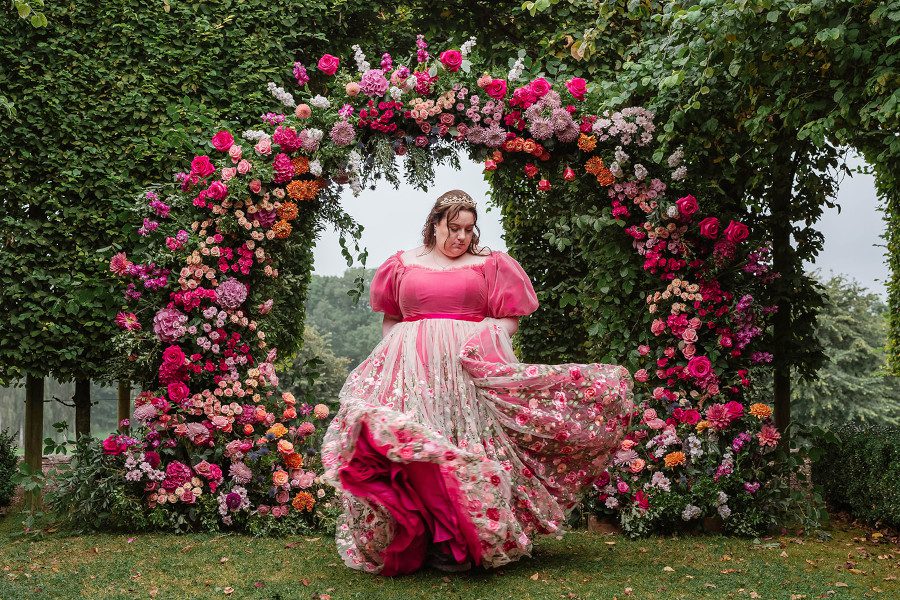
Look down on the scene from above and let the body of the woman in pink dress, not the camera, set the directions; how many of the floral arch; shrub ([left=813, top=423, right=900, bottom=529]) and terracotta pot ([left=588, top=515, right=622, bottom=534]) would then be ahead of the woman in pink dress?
0

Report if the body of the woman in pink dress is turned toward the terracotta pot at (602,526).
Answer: no

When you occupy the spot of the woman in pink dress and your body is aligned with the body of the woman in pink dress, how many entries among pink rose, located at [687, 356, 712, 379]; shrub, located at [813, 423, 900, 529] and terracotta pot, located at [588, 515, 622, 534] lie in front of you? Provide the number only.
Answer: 0

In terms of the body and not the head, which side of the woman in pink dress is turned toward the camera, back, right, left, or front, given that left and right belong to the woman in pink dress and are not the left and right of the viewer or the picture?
front

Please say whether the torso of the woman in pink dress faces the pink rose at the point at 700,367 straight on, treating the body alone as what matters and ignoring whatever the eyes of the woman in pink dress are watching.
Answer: no

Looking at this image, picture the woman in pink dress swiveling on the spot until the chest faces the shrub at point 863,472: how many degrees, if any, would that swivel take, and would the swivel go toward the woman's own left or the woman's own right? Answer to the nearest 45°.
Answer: approximately 135° to the woman's own left

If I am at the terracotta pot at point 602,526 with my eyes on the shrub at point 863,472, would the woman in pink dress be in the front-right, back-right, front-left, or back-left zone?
back-right
